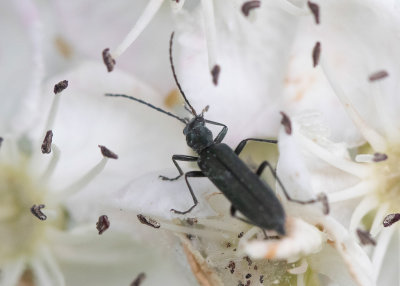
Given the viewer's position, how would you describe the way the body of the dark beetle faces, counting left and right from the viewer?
facing away from the viewer and to the left of the viewer
